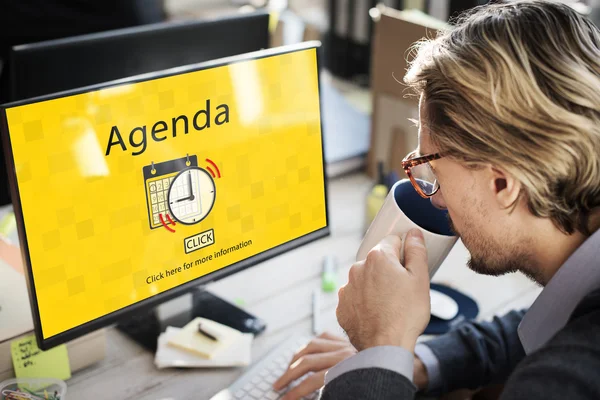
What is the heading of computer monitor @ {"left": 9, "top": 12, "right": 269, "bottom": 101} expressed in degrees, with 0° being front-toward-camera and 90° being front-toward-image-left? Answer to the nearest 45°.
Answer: approximately 135°

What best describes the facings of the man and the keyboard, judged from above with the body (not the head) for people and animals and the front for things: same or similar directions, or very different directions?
very different directions

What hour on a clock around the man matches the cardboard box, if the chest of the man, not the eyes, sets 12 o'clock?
The cardboard box is roughly at 1 o'clock from the man.

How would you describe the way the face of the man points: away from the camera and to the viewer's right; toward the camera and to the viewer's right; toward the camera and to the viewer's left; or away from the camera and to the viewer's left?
away from the camera and to the viewer's left

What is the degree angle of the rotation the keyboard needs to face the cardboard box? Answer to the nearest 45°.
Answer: approximately 90° to its left

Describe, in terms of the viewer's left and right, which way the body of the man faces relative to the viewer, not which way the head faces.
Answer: facing away from the viewer and to the left of the viewer

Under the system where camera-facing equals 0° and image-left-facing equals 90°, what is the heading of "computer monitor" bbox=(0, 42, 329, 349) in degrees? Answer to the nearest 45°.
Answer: approximately 315°

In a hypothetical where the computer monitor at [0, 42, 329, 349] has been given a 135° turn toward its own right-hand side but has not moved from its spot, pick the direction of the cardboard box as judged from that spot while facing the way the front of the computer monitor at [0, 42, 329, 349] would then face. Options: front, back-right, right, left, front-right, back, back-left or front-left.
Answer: back-right
